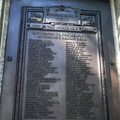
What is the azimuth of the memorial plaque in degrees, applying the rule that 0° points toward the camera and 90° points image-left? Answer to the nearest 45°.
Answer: approximately 0°
